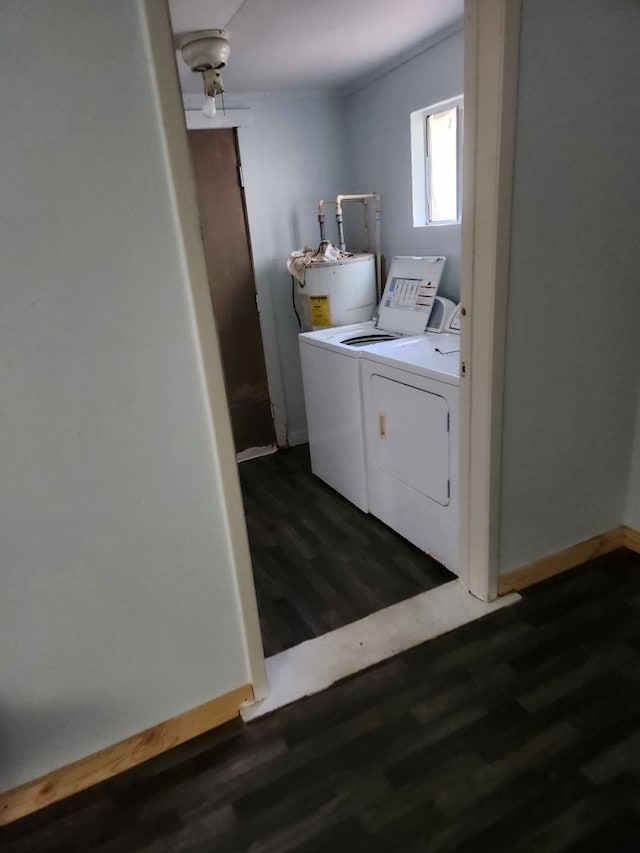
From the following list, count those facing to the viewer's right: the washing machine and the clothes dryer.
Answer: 0

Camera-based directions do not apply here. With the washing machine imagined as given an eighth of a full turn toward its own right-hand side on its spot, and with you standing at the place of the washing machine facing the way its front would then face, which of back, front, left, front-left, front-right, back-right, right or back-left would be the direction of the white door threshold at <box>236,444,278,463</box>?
front-right

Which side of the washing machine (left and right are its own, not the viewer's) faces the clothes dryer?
left

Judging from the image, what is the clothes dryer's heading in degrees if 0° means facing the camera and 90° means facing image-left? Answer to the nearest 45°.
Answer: approximately 45°

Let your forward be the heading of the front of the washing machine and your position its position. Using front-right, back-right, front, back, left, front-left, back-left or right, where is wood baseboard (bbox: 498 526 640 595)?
left

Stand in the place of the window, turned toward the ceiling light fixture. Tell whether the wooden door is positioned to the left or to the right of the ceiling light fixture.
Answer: right

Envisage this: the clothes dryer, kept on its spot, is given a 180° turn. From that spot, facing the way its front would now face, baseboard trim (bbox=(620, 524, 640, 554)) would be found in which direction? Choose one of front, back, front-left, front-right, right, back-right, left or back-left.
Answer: front-right

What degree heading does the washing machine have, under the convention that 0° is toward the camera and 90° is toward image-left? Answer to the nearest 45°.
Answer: approximately 45°

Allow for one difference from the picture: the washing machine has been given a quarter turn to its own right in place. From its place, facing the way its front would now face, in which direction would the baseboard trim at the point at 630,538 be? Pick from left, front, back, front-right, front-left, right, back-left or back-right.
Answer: back

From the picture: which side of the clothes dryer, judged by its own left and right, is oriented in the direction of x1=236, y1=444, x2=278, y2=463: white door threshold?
right

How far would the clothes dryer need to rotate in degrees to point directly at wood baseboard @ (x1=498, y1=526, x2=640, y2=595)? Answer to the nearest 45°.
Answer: approximately 135° to its left
